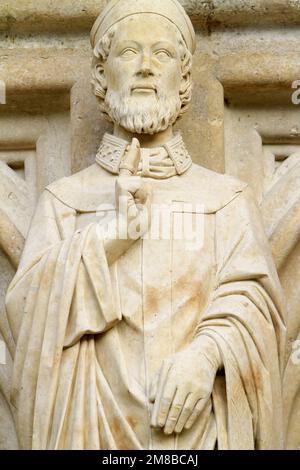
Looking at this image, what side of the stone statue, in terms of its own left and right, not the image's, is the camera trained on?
front
